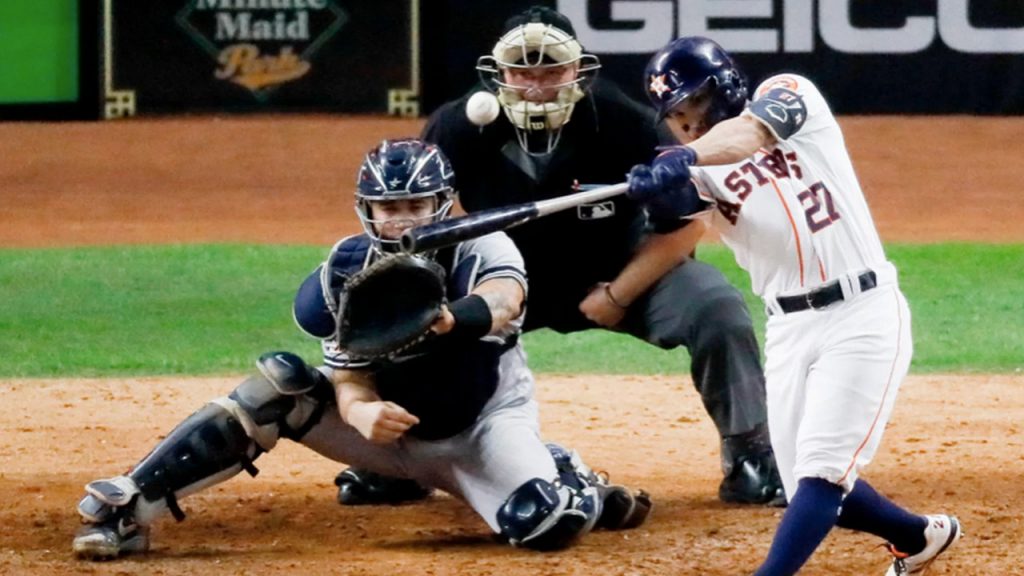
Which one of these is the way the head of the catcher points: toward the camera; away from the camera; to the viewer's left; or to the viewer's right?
toward the camera

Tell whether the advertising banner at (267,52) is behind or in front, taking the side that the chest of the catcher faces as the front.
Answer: behind

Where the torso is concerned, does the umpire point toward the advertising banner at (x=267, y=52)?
no

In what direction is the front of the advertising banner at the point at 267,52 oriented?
toward the camera

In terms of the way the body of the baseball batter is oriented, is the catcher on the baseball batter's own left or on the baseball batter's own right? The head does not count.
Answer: on the baseball batter's own right

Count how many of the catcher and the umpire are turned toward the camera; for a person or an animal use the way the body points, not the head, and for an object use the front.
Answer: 2

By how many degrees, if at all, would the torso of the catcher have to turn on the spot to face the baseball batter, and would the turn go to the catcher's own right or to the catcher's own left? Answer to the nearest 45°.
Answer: approximately 45° to the catcher's own left

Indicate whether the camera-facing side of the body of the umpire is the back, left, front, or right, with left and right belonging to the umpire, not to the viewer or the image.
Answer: front

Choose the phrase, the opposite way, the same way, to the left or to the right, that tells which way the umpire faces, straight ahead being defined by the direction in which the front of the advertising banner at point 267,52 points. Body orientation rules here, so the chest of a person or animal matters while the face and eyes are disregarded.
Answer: the same way

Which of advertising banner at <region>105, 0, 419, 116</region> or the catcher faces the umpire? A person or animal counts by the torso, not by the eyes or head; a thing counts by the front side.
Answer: the advertising banner

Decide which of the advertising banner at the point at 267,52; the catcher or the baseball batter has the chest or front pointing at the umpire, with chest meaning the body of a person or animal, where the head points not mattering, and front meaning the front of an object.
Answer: the advertising banner

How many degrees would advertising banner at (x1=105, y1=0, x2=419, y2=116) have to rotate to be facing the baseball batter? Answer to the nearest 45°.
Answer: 0° — it already faces them

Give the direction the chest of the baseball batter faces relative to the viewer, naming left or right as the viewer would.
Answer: facing the viewer and to the left of the viewer

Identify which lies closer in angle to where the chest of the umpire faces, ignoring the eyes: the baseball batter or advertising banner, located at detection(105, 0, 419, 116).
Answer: the baseball batter

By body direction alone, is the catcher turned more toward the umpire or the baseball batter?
the baseball batter
